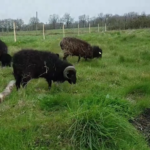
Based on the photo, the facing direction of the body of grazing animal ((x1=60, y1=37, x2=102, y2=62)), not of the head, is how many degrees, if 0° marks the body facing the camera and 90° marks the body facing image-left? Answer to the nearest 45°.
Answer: approximately 270°

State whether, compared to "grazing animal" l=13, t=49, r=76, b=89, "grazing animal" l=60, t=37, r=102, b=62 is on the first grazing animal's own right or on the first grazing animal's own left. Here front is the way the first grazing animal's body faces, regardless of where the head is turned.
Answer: on the first grazing animal's own left

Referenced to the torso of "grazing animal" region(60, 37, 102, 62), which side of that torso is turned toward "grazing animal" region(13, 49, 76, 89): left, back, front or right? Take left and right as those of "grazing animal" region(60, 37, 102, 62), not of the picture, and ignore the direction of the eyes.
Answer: right

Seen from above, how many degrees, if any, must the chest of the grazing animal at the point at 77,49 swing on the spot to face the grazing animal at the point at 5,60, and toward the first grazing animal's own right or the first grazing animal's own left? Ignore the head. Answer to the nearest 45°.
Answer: approximately 135° to the first grazing animal's own right

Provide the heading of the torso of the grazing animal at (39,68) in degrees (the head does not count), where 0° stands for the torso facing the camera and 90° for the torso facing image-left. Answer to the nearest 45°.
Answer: approximately 270°

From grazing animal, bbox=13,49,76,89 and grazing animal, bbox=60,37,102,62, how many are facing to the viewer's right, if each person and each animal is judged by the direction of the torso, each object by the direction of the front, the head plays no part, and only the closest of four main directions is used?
2

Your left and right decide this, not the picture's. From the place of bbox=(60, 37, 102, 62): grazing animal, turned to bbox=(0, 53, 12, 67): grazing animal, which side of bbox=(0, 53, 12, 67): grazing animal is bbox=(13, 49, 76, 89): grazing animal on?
left
